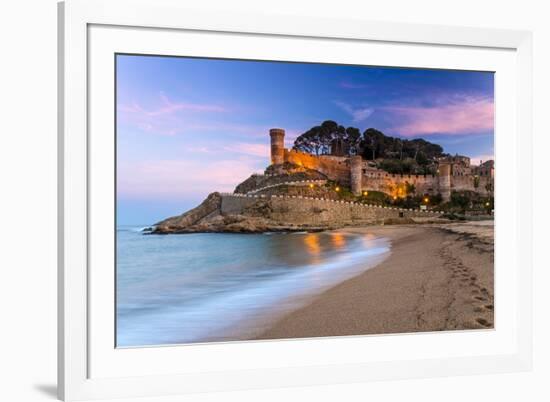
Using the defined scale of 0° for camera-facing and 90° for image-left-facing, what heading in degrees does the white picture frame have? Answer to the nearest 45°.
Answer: approximately 315°
